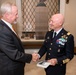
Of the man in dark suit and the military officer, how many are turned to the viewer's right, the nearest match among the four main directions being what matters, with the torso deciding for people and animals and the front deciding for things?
1

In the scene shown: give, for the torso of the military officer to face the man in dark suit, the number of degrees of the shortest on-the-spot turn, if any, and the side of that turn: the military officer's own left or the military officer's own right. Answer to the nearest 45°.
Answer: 0° — they already face them

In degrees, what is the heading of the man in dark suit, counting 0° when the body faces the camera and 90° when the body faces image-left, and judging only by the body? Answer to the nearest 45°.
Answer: approximately 270°

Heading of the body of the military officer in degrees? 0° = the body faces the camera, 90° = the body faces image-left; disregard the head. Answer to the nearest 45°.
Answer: approximately 45°
